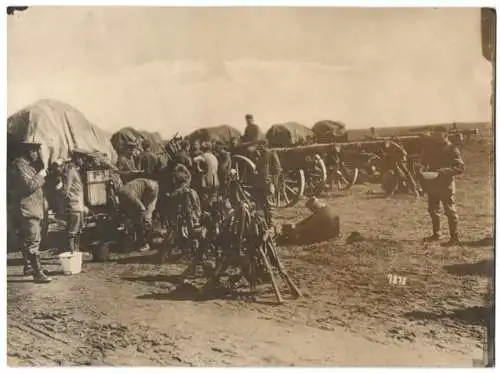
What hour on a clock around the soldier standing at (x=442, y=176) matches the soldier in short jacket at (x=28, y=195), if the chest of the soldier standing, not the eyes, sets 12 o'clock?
The soldier in short jacket is roughly at 1 o'clock from the soldier standing.

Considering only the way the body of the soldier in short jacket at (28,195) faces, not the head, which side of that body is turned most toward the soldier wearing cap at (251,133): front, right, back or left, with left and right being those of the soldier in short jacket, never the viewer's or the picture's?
left

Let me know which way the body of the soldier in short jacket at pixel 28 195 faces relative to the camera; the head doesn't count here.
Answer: to the viewer's right

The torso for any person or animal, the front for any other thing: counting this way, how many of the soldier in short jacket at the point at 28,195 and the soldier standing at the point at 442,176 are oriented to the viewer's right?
1

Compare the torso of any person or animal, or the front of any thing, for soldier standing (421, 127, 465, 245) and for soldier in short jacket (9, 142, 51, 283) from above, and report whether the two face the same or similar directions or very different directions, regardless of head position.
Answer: very different directions

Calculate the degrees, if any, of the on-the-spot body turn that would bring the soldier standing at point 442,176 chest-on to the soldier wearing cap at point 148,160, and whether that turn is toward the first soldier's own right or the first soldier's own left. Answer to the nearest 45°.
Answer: approximately 45° to the first soldier's own right

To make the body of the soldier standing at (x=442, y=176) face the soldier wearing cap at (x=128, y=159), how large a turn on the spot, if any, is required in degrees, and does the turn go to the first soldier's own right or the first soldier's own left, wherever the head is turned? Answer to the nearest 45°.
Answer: approximately 45° to the first soldier's own right

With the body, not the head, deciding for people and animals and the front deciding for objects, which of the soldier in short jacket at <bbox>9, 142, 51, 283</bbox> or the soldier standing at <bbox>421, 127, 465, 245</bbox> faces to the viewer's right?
the soldier in short jacket

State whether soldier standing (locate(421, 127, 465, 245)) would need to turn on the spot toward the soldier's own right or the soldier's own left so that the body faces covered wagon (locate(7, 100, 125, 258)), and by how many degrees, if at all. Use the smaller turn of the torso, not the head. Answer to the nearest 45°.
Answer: approximately 45° to the soldier's own right

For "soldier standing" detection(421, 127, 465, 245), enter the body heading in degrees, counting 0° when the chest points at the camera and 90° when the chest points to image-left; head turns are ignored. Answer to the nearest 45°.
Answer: approximately 45°
